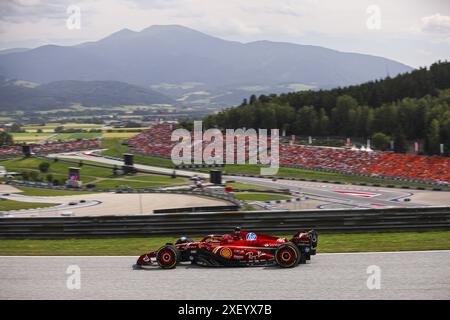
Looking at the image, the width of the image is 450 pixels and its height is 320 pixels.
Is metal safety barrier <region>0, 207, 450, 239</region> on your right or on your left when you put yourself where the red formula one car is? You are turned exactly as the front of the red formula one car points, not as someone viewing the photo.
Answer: on your right

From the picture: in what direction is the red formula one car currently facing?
to the viewer's left
